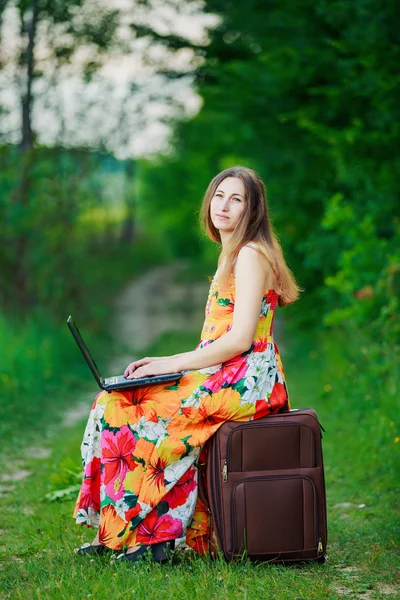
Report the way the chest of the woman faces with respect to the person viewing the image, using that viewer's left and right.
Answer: facing to the left of the viewer

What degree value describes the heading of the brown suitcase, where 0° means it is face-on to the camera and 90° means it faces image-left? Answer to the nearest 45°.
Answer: approximately 0°
